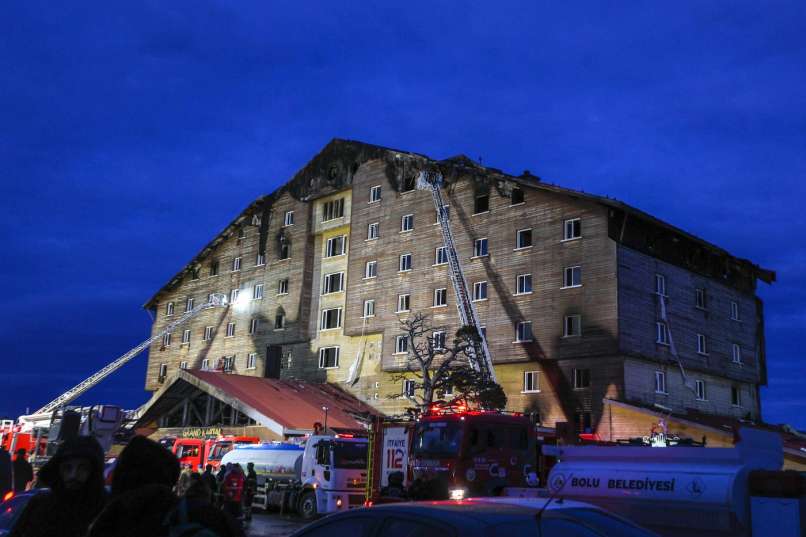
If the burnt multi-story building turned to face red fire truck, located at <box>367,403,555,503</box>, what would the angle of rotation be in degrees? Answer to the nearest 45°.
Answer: approximately 45° to its left

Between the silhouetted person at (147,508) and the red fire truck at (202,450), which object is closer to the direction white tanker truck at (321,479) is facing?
the silhouetted person

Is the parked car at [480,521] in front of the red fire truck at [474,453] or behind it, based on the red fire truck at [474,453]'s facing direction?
in front

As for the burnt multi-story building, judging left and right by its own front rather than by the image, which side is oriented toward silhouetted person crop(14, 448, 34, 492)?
front

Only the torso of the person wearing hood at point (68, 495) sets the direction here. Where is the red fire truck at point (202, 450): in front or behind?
behind

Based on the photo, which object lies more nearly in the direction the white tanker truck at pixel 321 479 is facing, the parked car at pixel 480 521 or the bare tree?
the parked car

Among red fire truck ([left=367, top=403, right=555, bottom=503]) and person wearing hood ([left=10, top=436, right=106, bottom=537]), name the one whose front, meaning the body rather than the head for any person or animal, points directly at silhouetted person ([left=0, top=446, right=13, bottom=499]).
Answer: the red fire truck

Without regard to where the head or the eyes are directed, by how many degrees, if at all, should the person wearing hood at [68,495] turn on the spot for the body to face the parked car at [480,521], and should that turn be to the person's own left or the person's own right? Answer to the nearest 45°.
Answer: approximately 45° to the person's own left

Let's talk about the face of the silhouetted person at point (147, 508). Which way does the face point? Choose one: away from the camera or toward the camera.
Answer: away from the camera

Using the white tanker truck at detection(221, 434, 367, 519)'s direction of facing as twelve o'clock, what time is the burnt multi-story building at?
The burnt multi-story building is roughly at 9 o'clock from the white tanker truck.
